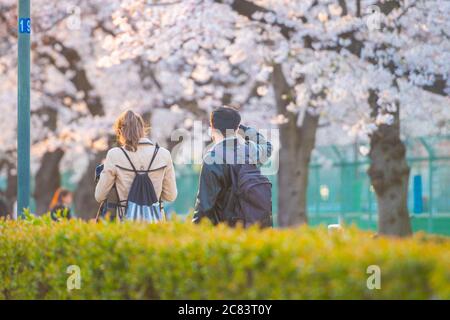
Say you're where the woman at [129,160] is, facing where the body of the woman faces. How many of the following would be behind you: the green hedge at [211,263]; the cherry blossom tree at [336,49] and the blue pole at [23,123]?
1

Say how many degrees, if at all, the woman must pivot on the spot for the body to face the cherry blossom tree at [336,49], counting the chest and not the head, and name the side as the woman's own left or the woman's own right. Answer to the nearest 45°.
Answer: approximately 45° to the woman's own right

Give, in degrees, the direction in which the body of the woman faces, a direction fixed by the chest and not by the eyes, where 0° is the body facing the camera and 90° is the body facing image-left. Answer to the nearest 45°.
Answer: approximately 180°

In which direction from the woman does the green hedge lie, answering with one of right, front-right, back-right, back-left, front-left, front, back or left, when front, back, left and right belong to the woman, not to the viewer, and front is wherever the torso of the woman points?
back

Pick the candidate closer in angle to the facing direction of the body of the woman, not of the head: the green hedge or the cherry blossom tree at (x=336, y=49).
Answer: the cherry blossom tree

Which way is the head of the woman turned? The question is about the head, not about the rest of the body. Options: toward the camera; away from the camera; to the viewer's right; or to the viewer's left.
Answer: away from the camera
